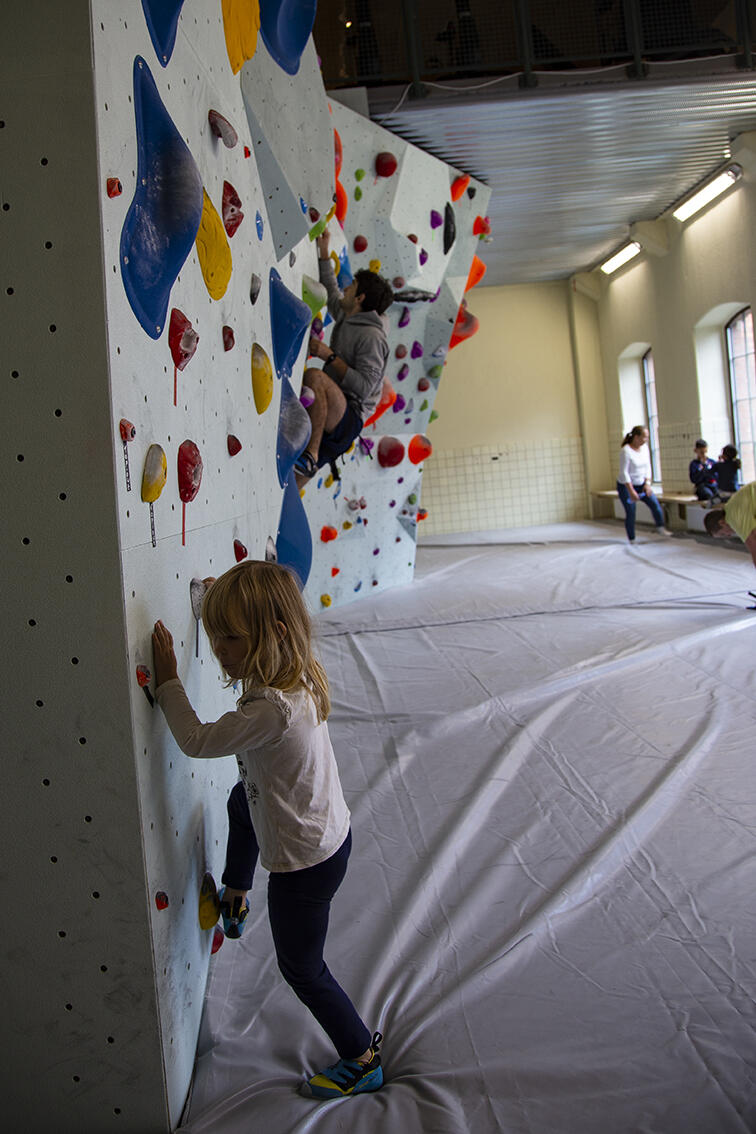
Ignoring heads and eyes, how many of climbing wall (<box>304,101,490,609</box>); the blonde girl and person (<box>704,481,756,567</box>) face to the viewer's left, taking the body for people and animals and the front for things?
2

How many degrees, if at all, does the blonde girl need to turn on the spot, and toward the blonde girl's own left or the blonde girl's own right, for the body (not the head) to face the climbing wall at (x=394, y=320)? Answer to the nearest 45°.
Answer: approximately 90° to the blonde girl's own right

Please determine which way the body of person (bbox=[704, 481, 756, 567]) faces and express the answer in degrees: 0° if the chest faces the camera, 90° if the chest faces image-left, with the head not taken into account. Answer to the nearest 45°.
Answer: approximately 90°

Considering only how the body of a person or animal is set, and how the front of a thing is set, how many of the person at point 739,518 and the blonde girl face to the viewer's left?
2

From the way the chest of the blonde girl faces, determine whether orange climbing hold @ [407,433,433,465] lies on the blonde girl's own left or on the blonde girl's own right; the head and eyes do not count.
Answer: on the blonde girl's own right

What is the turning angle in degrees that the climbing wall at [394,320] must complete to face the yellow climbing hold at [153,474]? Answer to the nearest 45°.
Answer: approximately 45° to its right

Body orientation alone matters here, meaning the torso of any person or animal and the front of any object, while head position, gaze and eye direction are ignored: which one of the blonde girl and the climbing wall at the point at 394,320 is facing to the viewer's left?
the blonde girl

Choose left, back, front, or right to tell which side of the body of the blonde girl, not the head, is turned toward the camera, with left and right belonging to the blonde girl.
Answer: left

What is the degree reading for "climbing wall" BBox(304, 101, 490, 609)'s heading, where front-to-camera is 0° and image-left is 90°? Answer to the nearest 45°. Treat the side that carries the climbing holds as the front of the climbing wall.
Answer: approximately 315°

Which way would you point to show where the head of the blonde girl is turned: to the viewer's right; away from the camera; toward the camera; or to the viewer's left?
to the viewer's left
